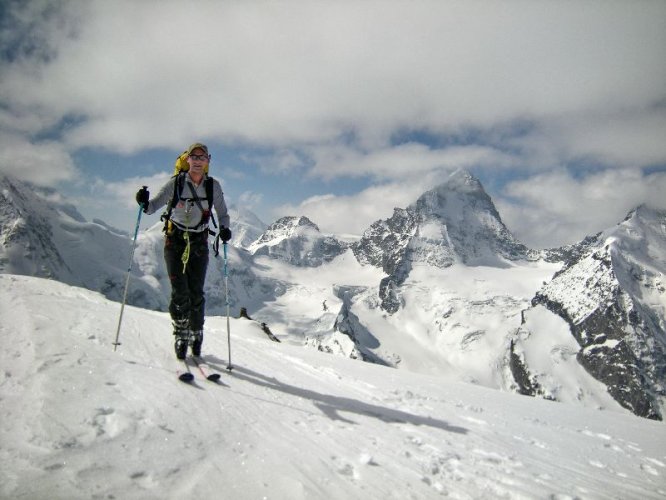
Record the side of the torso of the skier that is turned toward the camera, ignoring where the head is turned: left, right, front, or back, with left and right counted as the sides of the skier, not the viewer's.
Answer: front
